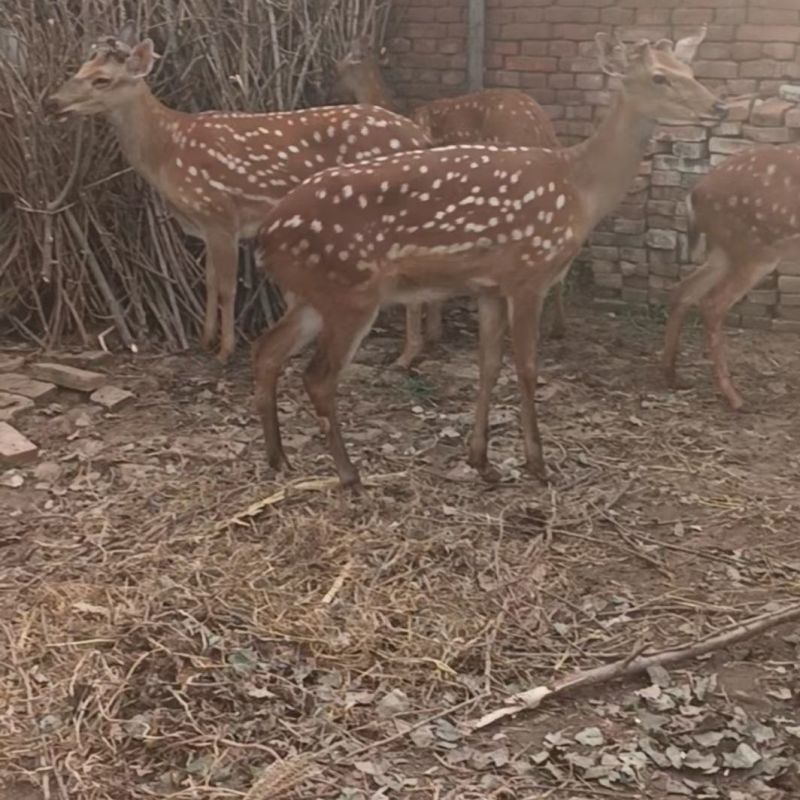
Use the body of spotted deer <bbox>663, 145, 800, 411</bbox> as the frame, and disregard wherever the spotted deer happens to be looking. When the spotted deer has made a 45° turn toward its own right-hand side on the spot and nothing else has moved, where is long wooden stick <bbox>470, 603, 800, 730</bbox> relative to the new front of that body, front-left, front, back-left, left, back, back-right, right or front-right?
front-right

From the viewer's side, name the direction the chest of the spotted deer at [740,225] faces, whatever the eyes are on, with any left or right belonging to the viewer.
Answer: facing to the right of the viewer

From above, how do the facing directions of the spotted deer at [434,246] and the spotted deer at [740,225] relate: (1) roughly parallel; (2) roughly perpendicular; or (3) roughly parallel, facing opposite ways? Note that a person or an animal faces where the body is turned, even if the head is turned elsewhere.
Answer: roughly parallel

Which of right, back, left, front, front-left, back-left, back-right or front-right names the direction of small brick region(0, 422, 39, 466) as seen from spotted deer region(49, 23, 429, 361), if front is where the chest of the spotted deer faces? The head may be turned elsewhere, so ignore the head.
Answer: front-left

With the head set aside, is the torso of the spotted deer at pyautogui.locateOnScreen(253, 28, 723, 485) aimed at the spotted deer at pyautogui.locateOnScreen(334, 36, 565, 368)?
no

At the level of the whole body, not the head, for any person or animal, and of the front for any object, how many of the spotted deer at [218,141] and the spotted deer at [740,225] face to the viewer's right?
1

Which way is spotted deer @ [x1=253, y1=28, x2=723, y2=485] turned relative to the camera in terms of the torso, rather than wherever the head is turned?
to the viewer's right

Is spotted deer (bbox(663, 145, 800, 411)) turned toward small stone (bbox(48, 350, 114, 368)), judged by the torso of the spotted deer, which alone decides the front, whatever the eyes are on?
no

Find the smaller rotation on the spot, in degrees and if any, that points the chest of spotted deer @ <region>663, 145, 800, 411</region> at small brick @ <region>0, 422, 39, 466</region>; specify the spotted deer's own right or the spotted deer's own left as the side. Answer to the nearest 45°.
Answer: approximately 135° to the spotted deer's own right

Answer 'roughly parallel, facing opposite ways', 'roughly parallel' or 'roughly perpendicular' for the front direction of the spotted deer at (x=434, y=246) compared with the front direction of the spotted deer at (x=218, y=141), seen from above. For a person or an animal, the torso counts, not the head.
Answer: roughly parallel, facing opposite ways

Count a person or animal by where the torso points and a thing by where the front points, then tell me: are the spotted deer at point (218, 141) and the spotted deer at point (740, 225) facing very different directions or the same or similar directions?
very different directions

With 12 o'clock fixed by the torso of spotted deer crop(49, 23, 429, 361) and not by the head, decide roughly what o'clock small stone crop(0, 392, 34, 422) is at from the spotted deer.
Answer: The small stone is roughly at 11 o'clock from the spotted deer.

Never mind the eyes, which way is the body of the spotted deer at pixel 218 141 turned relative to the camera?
to the viewer's left

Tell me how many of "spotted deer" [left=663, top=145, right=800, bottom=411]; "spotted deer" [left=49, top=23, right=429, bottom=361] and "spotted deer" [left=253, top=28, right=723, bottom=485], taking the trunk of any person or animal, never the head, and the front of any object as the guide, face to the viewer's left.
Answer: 1
